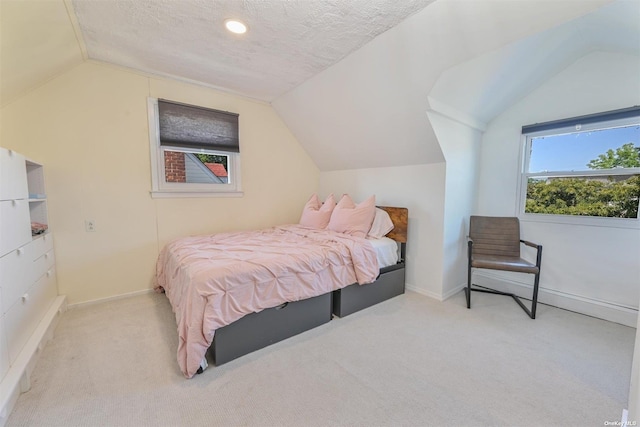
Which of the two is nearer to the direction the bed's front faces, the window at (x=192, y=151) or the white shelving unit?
the white shelving unit

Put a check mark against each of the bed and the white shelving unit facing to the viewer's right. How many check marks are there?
1

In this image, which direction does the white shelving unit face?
to the viewer's right

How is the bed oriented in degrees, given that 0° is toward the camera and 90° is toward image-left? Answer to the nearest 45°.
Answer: approximately 45°

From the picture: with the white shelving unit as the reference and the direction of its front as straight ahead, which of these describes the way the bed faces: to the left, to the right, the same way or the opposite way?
the opposite way
